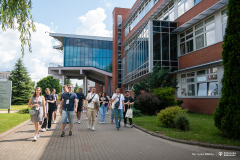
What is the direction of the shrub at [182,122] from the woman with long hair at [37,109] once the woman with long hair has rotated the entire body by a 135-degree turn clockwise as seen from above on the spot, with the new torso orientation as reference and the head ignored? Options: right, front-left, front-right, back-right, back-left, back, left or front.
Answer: back-right

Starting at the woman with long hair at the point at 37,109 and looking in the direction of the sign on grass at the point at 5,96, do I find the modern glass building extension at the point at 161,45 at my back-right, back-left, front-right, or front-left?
front-right

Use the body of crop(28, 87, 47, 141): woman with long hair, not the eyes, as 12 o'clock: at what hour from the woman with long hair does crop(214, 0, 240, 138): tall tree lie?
The tall tree is roughly at 10 o'clock from the woman with long hair.

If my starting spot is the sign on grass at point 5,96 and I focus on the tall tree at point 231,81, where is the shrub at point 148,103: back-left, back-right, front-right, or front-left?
front-left

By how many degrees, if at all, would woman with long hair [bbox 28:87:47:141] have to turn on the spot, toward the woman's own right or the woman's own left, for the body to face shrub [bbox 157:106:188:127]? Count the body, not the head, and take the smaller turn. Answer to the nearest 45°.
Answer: approximately 90° to the woman's own left

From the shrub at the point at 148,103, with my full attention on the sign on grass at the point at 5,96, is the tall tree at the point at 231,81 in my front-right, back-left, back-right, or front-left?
back-left

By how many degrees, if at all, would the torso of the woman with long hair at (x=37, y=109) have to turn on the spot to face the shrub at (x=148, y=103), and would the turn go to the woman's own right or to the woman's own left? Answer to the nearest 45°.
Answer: approximately 135° to the woman's own left

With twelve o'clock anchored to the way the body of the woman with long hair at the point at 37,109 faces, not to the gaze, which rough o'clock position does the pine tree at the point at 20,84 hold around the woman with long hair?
The pine tree is roughly at 6 o'clock from the woman with long hair.

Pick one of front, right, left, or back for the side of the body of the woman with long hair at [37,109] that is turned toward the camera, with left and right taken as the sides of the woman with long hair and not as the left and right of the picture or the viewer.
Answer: front

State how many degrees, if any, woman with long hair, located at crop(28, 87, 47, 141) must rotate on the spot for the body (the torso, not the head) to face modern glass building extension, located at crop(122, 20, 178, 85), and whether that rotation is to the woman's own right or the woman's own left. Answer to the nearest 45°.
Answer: approximately 135° to the woman's own left

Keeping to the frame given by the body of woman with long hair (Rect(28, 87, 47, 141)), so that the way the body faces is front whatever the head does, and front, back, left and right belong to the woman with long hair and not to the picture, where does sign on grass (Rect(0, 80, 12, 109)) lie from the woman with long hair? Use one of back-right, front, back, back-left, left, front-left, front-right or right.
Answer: back
